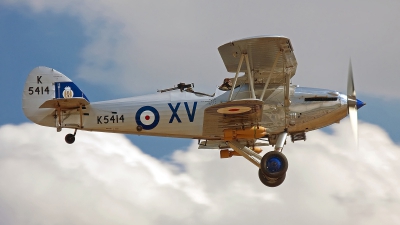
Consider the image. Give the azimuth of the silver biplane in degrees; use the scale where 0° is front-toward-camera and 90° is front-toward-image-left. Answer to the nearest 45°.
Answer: approximately 270°
